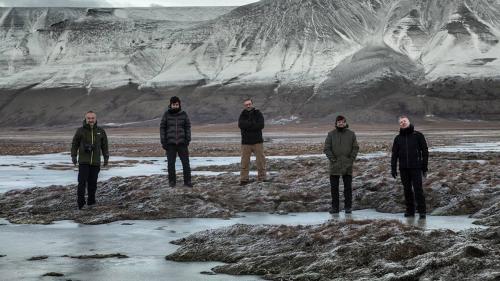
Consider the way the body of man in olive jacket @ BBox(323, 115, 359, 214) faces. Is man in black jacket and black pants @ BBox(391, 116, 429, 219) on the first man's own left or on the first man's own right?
on the first man's own left

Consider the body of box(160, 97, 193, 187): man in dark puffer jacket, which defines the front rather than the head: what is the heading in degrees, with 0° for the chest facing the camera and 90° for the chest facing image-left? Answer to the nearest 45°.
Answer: approximately 0°

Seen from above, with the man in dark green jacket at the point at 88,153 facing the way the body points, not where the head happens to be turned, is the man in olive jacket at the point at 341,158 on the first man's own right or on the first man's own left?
on the first man's own left

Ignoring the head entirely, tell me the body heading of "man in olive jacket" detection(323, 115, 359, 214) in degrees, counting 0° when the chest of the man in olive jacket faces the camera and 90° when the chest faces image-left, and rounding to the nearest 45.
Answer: approximately 0°

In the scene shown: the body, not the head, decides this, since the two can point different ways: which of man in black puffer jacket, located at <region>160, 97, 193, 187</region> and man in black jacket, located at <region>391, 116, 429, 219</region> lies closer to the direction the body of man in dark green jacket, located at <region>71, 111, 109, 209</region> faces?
the man in black jacket

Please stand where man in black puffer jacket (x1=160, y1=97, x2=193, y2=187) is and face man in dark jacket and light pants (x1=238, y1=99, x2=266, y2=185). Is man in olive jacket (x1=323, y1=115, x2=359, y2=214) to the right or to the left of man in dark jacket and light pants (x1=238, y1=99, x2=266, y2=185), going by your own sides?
right

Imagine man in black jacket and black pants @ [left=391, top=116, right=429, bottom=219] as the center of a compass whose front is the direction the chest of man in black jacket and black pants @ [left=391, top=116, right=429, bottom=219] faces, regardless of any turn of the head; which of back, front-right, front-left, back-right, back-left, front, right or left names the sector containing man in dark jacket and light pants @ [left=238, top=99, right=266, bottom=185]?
back-right

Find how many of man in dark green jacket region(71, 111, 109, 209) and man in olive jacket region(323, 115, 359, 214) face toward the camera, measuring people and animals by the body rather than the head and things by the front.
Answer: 2

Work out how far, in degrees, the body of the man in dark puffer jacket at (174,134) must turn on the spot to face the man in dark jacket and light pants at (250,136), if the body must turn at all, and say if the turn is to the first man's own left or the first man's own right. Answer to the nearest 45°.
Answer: approximately 90° to the first man's own left
